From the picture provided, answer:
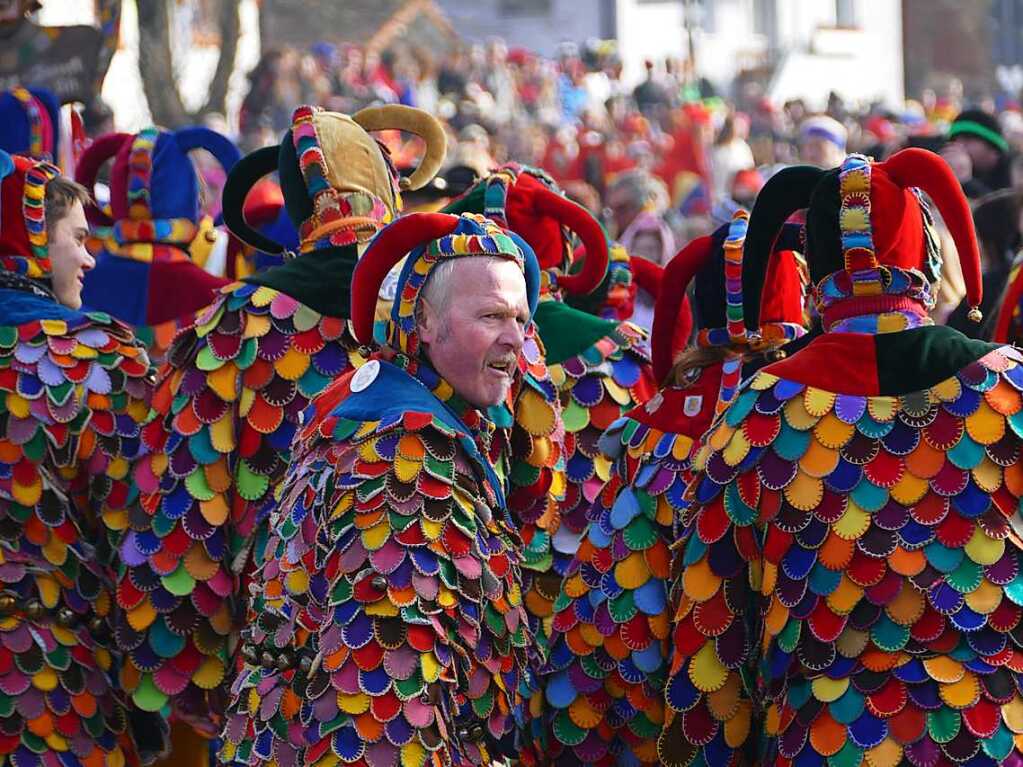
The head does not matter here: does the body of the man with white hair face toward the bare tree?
no

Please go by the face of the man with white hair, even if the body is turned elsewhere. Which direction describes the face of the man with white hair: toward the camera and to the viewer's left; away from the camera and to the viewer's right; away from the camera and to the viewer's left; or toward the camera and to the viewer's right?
toward the camera and to the viewer's right

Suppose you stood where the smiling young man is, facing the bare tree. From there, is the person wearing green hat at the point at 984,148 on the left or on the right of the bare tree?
right

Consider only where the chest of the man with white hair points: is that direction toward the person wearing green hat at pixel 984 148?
no
